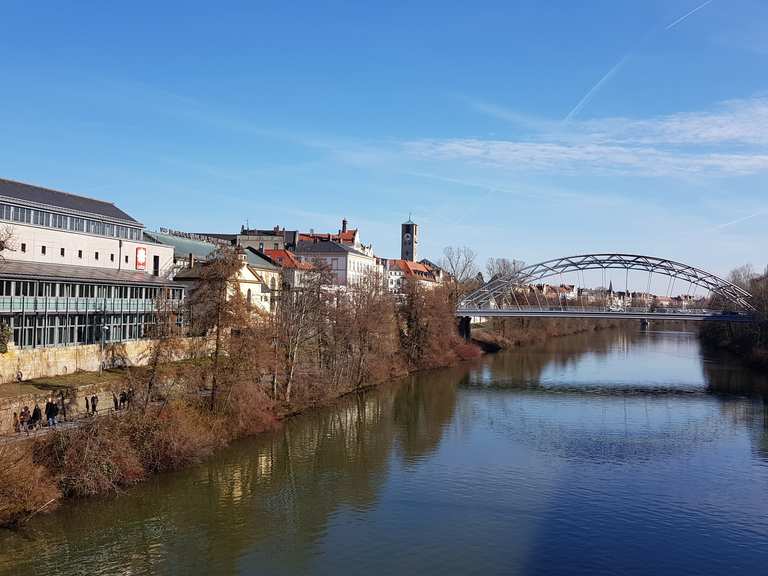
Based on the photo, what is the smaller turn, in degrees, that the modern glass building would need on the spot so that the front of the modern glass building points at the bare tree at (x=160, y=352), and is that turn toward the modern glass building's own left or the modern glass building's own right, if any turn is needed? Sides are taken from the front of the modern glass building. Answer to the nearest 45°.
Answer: approximately 45° to the modern glass building's own right

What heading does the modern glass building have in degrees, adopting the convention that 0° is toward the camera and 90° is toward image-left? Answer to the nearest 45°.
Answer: approximately 315°

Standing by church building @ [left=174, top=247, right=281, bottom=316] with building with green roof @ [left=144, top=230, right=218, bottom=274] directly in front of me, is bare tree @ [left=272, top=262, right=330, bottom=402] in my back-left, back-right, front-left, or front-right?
back-left

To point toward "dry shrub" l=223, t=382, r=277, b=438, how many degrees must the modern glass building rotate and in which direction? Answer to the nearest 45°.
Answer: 0° — it already faces it

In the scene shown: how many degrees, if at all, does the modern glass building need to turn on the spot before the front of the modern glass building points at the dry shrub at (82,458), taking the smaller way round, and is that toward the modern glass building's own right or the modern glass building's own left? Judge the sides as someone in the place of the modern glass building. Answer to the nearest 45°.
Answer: approximately 45° to the modern glass building's own right

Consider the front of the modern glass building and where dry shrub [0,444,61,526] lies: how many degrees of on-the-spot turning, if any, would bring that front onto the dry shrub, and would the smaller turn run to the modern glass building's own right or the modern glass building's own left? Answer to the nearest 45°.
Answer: approximately 45° to the modern glass building's own right

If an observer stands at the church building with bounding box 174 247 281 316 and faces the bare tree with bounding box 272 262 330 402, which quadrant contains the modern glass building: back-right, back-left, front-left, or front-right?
front-right

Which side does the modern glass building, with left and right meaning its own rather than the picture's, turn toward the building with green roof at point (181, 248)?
left

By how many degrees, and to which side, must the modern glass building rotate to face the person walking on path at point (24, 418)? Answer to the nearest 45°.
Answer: approximately 45° to its right

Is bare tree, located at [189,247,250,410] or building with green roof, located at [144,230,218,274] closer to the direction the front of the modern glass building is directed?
the bare tree

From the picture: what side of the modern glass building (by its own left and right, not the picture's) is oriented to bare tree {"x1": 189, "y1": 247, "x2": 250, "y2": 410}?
front

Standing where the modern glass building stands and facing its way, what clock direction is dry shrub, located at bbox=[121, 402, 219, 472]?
The dry shrub is roughly at 1 o'clock from the modern glass building.
